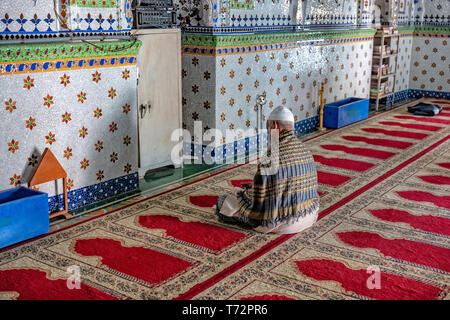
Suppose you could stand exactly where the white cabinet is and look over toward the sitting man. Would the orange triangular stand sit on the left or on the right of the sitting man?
right

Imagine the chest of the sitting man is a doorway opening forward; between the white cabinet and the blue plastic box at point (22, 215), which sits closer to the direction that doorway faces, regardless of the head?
the white cabinet

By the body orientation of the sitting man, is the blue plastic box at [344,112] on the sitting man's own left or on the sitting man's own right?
on the sitting man's own right

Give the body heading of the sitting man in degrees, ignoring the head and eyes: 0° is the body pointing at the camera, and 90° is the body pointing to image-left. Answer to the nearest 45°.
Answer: approximately 135°

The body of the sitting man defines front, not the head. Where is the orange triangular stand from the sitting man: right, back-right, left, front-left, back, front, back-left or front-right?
front-left

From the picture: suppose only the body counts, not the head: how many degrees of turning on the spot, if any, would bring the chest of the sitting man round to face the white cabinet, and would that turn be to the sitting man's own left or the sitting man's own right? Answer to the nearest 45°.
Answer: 0° — they already face it
